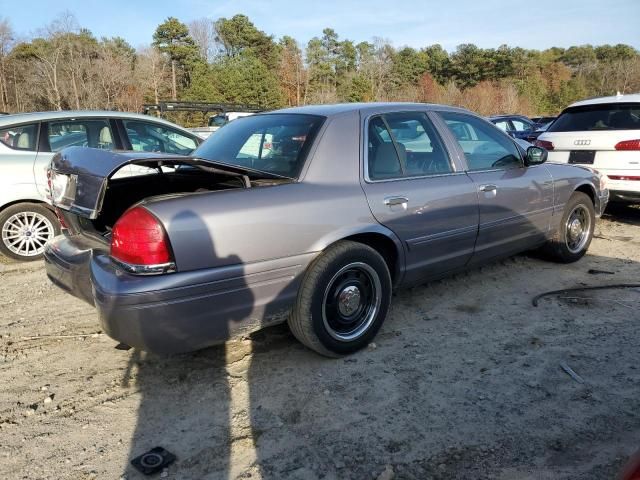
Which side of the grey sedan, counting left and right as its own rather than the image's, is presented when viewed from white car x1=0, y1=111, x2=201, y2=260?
left

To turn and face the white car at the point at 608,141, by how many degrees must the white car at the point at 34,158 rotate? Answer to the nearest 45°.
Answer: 0° — it already faces it

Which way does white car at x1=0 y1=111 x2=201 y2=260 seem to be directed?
to the viewer's right

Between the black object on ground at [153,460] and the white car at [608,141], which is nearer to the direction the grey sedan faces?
the white car

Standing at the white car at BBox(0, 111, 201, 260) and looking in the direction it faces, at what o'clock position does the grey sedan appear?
The grey sedan is roughly at 2 o'clock from the white car.

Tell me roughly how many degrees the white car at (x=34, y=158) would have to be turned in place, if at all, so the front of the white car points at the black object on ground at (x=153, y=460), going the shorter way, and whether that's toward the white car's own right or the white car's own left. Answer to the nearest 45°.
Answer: approximately 90° to the white car's own right

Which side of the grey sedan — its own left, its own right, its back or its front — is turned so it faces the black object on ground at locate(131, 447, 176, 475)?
back

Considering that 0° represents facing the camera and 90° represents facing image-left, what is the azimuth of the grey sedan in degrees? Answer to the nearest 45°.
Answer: approximately 225°

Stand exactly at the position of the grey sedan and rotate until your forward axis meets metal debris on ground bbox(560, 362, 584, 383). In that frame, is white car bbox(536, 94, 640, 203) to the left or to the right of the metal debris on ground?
left

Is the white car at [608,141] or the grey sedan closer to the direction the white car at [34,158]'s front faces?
the white car
